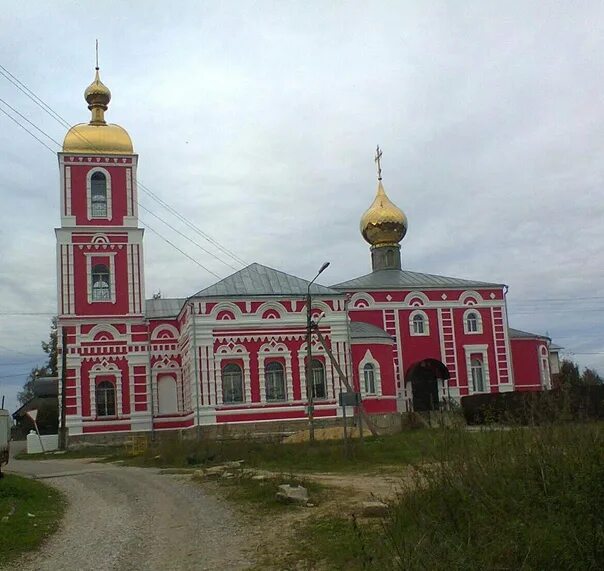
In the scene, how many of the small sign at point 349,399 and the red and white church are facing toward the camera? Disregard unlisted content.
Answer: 1

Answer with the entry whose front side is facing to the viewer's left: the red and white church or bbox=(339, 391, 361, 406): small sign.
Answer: the red and white church

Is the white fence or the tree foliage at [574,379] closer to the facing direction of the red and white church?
the white fence

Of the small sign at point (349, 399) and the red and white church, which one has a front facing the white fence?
the red and white church

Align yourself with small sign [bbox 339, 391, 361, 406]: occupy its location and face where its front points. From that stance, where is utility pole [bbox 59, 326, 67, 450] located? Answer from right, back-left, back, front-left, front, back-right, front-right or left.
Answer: back-right

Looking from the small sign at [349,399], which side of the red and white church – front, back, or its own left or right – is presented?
left

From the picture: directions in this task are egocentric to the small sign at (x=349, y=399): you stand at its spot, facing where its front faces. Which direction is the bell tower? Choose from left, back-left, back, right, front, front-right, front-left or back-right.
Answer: back-right
